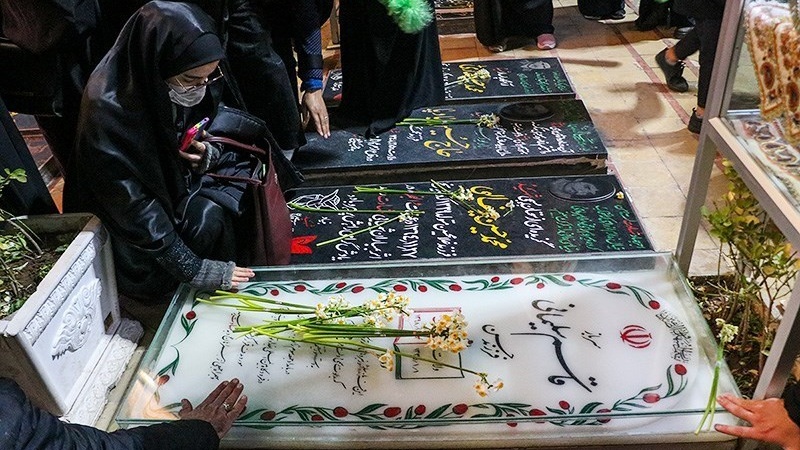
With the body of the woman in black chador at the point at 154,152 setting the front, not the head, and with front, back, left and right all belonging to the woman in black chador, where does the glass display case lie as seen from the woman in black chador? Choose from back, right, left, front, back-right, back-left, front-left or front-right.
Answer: front

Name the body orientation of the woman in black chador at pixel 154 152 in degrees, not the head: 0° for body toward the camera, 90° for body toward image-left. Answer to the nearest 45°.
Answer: approximately 315°

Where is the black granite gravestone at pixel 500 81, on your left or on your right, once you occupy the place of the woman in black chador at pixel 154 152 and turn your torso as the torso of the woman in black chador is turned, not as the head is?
on your left

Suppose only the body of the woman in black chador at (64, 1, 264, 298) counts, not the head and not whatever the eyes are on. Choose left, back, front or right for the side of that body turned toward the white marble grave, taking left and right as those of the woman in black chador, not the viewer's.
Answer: front

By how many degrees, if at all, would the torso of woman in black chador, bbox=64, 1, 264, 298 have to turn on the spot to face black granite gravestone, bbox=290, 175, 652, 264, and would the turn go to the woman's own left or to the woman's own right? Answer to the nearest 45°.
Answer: approximately 45° to the woman's own left

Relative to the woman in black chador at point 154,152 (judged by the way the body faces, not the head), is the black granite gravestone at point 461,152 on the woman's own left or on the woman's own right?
on the woman's own left

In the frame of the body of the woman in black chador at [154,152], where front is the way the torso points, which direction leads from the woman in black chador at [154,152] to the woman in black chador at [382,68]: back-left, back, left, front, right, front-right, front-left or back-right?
left
